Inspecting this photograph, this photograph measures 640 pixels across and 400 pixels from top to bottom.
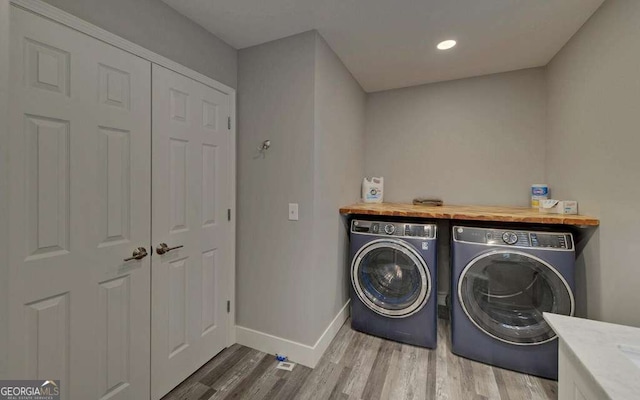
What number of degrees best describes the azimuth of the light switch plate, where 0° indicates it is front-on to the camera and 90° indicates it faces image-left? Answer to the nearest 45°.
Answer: approximately 45°

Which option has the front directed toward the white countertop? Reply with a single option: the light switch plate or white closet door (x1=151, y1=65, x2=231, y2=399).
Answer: the white closet door

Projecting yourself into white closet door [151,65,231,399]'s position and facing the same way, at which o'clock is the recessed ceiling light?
The recessed ceiling light is roughly at 11 o'clock from the white closet door.

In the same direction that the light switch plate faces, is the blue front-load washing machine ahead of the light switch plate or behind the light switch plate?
behind

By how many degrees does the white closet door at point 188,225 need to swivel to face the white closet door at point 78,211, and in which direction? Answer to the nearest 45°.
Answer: approximately 90° to its right

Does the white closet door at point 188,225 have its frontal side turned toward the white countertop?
yes

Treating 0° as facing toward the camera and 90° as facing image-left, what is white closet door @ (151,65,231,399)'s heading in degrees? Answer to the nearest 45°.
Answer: approximately 315°

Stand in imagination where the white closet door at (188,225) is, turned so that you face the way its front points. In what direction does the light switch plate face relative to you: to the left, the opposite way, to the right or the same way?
to the right
